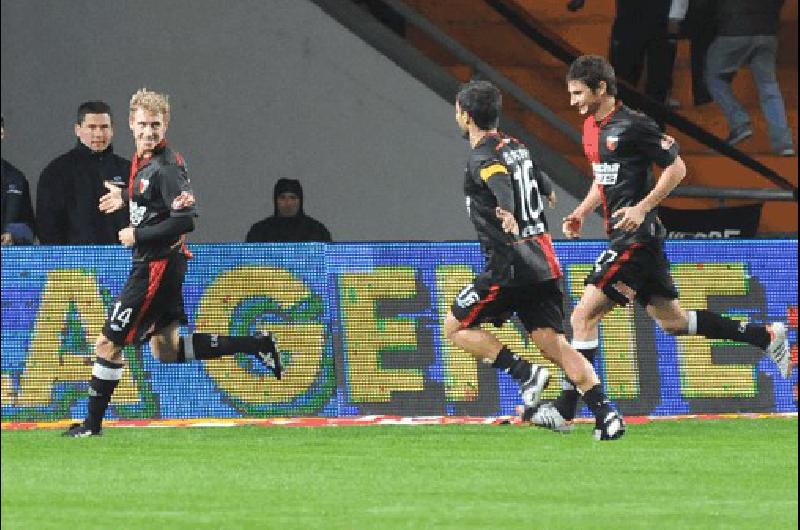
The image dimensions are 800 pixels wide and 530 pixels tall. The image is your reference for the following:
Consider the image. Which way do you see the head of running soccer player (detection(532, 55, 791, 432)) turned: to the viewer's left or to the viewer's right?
to the viewer's left

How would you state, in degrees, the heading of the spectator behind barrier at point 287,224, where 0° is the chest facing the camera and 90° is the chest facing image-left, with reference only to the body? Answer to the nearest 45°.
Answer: approximately 0°

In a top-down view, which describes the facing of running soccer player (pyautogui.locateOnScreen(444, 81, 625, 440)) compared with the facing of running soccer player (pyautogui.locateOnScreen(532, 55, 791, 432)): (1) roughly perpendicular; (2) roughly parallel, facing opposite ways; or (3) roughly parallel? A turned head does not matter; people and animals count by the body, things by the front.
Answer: roughly perpendicular

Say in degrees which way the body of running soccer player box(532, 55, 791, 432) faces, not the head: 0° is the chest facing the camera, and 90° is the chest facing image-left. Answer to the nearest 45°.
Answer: approximately 45°

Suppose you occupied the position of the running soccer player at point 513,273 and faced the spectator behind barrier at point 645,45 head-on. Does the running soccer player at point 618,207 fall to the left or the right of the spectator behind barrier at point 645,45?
right

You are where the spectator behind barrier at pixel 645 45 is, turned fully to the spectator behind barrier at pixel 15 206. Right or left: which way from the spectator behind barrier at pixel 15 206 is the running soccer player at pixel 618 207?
left

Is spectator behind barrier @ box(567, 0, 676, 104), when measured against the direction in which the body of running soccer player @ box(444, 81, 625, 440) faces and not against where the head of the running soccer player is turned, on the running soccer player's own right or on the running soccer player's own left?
on the running soccer player's own right

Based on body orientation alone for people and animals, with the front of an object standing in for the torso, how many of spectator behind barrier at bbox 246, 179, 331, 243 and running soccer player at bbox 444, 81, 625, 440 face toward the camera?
1

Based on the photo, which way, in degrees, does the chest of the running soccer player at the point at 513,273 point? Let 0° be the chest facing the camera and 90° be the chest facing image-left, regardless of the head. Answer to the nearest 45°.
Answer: approximately 135°
